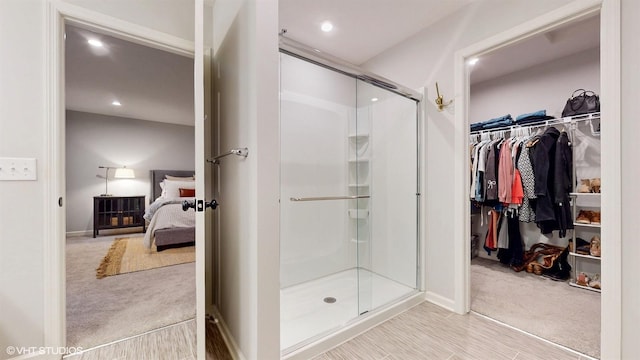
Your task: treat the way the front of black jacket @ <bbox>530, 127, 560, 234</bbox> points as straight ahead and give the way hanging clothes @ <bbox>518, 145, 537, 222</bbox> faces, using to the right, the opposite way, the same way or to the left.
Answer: the same way

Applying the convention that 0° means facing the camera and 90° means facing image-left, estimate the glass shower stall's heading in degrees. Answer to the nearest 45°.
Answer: approximately 315°

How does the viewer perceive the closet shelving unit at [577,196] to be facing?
facing the viewer and to the left of the viewer

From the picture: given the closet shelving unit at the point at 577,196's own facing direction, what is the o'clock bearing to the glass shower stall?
The glass shower stall is roughly at 12 o'clock from the closet shelving unit.

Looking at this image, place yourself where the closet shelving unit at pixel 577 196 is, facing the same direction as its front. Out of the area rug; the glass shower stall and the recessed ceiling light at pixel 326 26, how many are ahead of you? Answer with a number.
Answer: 3

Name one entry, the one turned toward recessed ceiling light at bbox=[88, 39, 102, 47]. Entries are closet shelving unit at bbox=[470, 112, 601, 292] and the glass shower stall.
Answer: the closet shelving unit

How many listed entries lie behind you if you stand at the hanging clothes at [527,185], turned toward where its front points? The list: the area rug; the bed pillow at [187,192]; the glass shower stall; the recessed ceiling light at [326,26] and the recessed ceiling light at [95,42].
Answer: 0

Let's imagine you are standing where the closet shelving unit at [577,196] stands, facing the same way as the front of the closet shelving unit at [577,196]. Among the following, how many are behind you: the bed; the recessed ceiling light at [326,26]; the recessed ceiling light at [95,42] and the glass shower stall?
0
